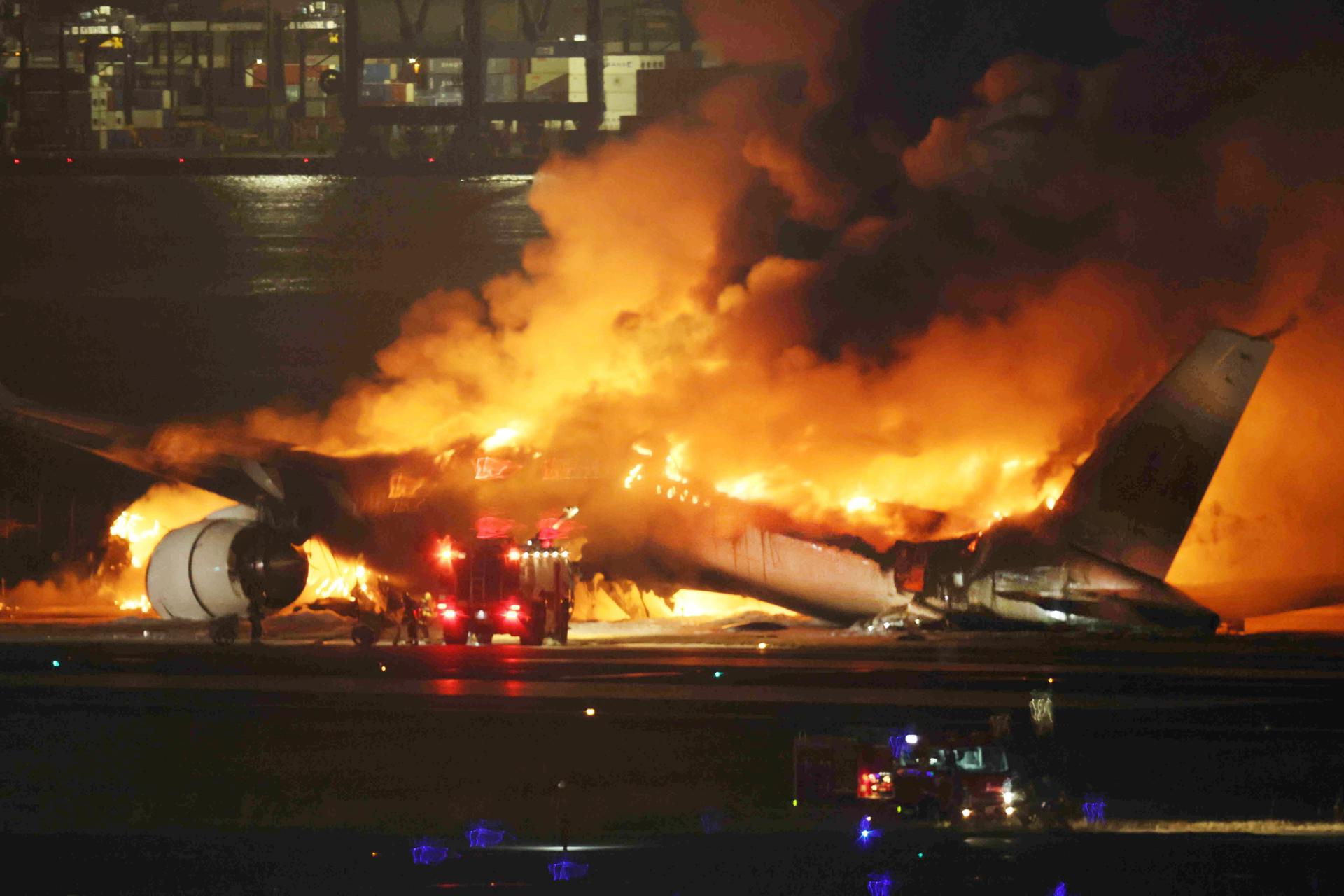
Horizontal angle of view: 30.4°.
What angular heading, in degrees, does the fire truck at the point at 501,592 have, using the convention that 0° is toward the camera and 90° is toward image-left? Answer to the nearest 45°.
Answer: approximately 225°

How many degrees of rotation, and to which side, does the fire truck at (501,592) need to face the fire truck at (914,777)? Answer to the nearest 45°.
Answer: approximately 135° to its right

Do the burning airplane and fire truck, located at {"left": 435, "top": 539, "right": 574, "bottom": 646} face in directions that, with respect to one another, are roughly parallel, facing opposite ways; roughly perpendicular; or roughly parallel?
roughly perpendicular

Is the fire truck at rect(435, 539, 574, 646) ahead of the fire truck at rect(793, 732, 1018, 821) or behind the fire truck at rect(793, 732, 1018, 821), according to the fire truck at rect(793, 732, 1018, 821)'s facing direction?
behind

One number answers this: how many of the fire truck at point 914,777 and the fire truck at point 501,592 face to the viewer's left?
0

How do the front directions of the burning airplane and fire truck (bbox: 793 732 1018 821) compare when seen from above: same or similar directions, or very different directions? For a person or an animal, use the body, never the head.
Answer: very different directions

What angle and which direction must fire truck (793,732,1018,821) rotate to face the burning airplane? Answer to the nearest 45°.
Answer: approximately 135° to its left

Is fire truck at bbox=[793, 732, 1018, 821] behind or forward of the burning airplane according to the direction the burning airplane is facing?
behind

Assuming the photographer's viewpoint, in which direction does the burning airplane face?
facing away from the viewer and to the left of the viewer
